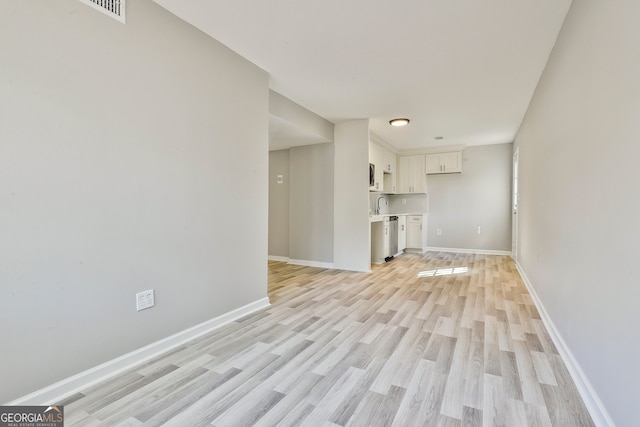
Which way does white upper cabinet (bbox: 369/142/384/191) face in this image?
to the viewer's right

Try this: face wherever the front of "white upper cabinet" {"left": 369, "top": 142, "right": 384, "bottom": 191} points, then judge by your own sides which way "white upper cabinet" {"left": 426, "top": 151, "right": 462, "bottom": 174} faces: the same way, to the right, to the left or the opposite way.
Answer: to the right

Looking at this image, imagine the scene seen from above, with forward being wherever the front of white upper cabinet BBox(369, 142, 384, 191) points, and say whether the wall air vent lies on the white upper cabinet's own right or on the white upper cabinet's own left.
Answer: on the white upper cabinet's own right

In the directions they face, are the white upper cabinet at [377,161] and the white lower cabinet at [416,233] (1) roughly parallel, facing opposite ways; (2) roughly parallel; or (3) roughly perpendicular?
roughly perpendicular

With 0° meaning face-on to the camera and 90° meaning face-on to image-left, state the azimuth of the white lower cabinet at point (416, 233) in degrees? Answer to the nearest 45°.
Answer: approximately 0°

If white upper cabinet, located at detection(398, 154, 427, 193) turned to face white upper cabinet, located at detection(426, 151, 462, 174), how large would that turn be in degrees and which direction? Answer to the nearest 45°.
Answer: approximately 90° to its left

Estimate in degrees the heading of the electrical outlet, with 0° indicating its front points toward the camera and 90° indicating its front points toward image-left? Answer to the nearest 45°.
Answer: approximately 315°
